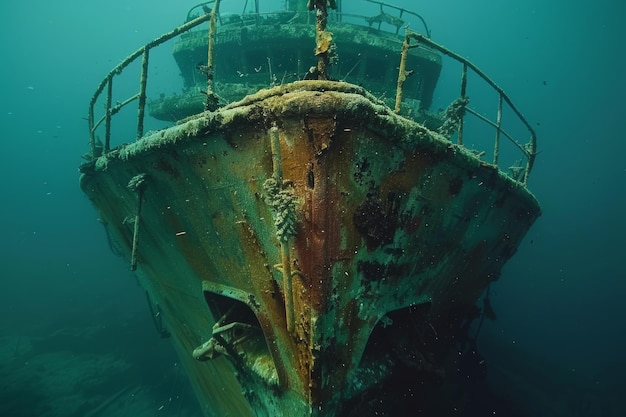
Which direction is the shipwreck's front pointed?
toward the camera
